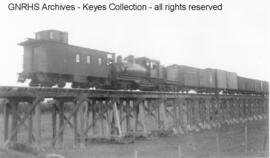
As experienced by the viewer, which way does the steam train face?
facing the viewer and to the left of the viewer
